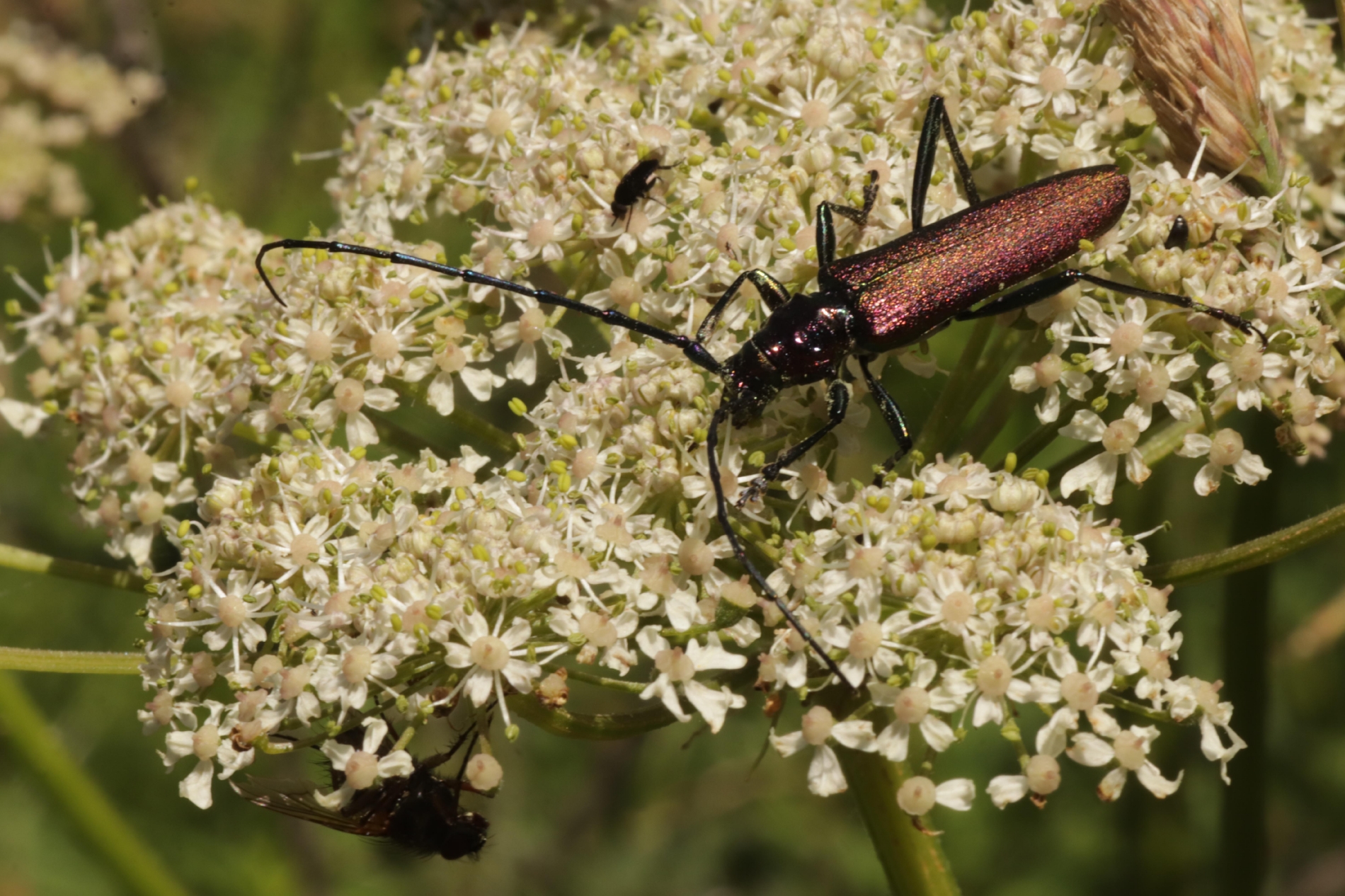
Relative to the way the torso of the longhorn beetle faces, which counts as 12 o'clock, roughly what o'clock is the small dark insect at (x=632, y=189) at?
The small dark insect is roughly at 2 o'clock from the longhorn beetle.

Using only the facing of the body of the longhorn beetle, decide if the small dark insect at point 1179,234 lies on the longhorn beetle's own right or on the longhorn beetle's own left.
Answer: on the longhorn beetle's own left

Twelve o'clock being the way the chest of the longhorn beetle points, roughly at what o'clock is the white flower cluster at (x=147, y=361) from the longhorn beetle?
The white flower cluster is roughly at 2 o'clock from the longhorn beetle.

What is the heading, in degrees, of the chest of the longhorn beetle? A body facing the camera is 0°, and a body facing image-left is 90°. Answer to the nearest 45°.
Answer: approximately 45°

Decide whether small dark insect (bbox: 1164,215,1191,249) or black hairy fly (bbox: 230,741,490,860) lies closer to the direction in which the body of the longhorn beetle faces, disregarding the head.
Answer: the black hairy fly

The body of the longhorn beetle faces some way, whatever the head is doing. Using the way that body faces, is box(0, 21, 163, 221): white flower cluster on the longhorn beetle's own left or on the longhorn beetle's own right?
on the longhorn beetle's own right

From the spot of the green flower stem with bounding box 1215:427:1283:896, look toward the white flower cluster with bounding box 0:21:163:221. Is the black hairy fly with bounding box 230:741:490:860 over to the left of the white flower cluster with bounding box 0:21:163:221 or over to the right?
left
